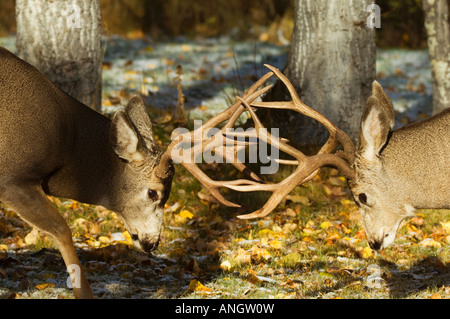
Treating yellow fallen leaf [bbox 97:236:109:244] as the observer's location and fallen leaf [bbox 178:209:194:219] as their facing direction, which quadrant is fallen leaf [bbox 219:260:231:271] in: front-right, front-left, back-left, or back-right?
front-right

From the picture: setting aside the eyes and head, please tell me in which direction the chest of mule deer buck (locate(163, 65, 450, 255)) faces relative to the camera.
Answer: to the viewer's left

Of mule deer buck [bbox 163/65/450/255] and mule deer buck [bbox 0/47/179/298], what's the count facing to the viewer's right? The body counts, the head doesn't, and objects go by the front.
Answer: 1

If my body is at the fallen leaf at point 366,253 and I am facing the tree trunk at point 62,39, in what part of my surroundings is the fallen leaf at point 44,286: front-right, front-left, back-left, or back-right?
front-left

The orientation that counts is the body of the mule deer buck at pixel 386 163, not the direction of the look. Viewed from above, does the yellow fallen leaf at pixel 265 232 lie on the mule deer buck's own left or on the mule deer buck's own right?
on the mule deer buck's own right

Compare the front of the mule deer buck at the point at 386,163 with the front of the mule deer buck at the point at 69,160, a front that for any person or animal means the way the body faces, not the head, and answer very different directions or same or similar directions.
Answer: very different directions

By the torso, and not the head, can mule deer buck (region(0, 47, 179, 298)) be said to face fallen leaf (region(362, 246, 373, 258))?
yes

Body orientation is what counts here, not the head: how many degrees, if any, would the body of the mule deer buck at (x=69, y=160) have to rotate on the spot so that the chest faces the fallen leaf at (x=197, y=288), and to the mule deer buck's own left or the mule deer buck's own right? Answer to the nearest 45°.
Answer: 0° — it already faces it

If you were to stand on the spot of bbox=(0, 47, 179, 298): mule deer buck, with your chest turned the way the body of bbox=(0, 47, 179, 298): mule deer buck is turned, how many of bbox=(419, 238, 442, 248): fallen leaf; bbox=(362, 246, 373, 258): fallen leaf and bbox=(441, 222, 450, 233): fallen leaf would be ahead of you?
3

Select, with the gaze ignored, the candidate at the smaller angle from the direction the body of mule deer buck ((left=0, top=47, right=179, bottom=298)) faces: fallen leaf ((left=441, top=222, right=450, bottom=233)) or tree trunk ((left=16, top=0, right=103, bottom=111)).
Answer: the fallen leaf

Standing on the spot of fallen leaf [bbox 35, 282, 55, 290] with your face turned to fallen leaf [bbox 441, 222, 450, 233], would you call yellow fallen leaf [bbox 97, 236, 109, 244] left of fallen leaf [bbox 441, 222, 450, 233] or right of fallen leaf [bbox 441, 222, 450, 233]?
left

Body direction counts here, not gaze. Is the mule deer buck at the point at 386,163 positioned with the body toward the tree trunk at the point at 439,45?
no

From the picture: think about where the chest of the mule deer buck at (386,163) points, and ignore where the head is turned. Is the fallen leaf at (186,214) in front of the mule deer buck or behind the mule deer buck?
in front

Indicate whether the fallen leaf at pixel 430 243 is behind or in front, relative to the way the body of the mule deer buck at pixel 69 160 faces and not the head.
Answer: in front

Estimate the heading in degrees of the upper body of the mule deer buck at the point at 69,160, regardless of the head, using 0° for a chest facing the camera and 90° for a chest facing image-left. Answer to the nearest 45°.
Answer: approximately 270°
